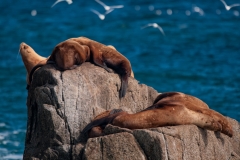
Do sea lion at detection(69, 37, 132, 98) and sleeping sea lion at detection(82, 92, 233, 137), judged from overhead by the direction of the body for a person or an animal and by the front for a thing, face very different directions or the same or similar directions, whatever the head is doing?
very different directions

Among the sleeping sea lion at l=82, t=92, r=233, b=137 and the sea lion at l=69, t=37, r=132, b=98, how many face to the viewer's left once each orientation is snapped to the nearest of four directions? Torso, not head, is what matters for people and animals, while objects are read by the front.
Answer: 1

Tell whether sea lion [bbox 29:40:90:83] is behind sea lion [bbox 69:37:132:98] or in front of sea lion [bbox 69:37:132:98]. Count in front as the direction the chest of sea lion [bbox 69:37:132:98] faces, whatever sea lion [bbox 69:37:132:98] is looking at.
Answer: in front

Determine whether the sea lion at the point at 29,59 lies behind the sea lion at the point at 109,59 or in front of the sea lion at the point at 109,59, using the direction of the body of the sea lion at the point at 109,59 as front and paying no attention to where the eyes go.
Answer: in front

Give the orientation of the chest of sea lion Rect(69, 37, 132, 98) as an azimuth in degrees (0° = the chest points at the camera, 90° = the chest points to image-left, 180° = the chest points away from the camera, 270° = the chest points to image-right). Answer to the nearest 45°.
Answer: approximately 90°
